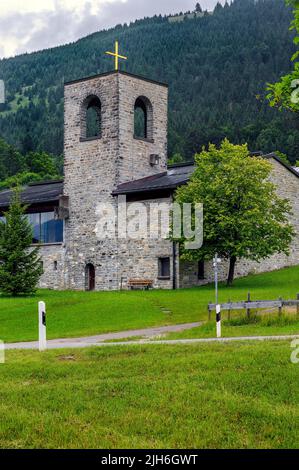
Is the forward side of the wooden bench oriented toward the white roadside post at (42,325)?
yes

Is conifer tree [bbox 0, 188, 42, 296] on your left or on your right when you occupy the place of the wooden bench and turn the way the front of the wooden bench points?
on your right

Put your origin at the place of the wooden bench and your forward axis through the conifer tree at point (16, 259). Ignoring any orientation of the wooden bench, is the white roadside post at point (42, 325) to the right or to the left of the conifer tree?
left

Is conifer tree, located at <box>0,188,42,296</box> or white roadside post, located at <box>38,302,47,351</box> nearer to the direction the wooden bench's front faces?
the white roadside post

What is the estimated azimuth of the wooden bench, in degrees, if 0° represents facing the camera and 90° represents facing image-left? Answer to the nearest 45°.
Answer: approximately 0°
